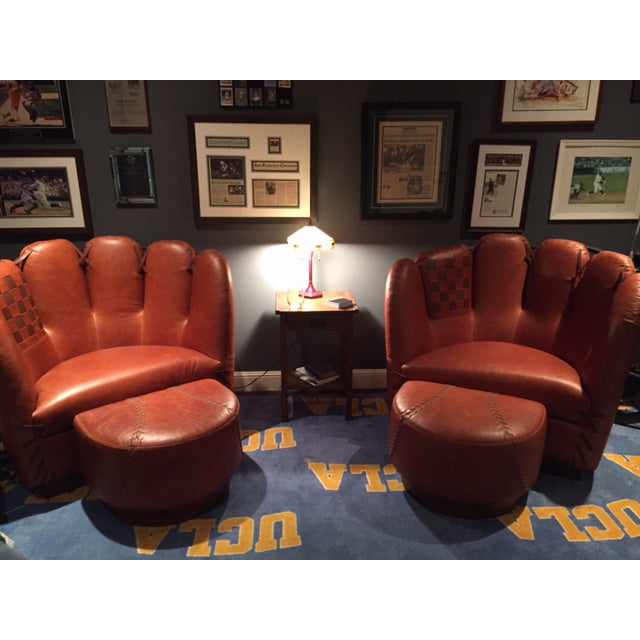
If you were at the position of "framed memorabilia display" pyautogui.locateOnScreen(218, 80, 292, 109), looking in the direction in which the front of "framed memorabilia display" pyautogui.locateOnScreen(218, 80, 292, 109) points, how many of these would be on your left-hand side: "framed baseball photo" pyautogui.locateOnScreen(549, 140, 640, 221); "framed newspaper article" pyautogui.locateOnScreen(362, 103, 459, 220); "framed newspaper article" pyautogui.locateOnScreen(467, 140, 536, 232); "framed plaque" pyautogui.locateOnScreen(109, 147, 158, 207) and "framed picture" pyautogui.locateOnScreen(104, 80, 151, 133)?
3

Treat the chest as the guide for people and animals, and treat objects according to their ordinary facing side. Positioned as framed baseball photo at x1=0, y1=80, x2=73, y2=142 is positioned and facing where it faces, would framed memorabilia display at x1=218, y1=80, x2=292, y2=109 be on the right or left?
on its left

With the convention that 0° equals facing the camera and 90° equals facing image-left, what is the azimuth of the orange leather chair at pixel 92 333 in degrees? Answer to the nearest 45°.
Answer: approximately 315°

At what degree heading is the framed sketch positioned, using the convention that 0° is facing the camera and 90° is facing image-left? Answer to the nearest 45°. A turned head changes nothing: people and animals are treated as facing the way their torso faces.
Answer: approximately 0°

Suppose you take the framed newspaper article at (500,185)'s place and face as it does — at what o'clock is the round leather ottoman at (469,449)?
The round leather ottoman is roughly at 12 o'clock from the framed newspaper article.

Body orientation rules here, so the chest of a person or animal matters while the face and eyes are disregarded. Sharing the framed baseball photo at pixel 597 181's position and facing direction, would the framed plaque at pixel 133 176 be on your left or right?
on your right

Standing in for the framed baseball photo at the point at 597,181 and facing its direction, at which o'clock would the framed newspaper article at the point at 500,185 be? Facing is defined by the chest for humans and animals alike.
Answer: The framed newspaper article is roughly at 2 o'clock from the framed baseball photo.

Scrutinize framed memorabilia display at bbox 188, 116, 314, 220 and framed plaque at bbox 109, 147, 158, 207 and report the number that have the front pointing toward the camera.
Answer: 2
